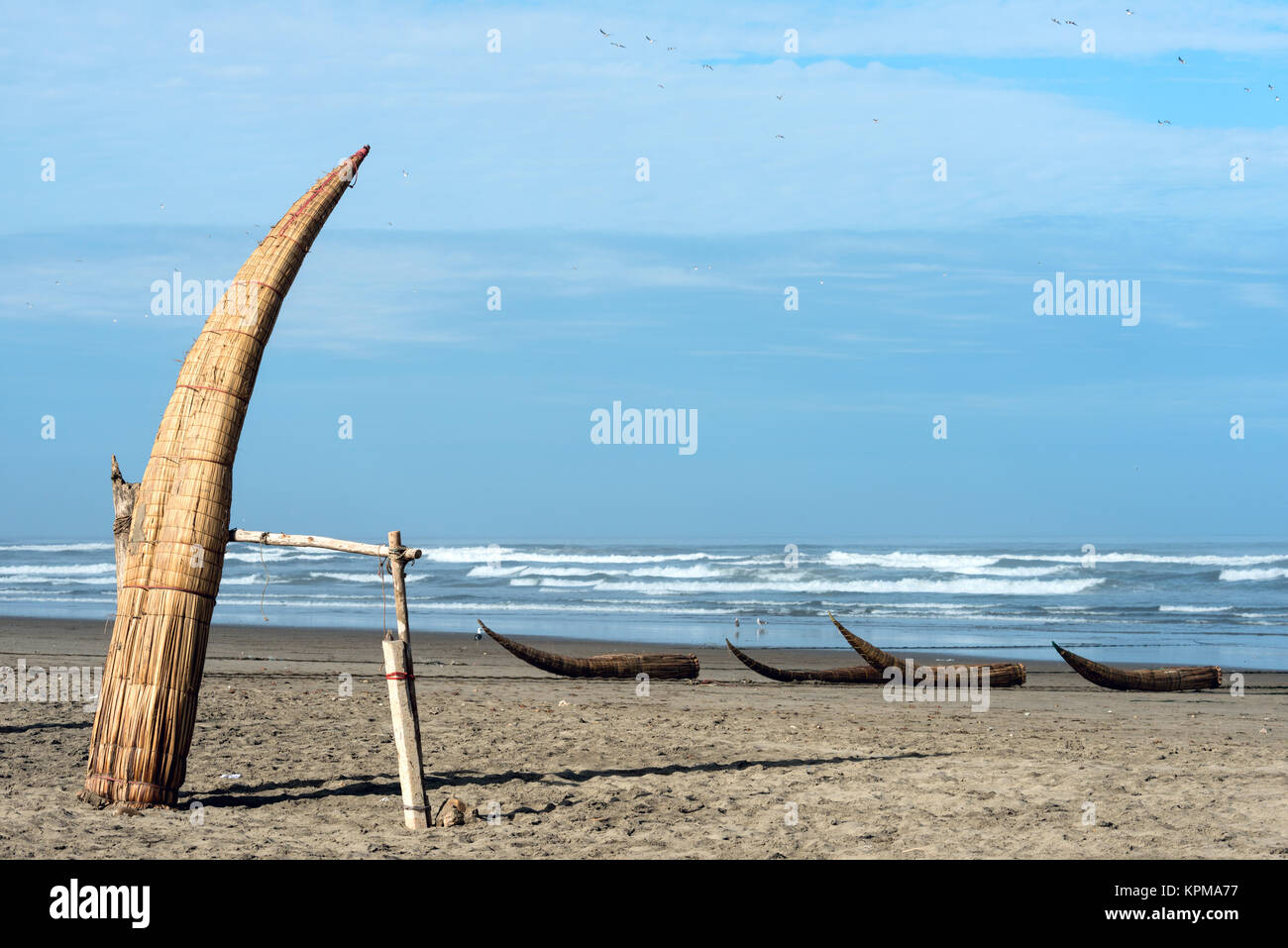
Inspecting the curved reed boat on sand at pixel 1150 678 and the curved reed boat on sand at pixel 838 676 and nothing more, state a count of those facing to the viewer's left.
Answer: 2

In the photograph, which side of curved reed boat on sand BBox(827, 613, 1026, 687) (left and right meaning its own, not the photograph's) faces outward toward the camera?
left

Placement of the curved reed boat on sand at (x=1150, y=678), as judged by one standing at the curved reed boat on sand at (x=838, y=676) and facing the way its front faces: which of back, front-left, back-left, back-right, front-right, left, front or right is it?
back

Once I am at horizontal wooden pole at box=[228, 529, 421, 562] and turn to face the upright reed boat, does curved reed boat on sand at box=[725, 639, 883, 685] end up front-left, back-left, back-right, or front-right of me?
back-right

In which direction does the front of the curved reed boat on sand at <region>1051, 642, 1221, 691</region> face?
to the viewer's left

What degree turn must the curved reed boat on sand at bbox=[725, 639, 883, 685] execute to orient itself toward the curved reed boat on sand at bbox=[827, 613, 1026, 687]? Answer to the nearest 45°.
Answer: approximately 180°

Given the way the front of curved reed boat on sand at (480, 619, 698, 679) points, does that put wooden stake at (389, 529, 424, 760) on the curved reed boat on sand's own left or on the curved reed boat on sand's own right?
on the curved reed boat on sand's own left

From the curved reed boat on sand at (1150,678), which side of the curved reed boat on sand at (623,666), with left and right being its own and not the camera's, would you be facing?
back

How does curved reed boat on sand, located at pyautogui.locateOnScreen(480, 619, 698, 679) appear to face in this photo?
to the viewer's left

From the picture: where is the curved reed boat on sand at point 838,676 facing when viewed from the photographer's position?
facing to the left of the viewer

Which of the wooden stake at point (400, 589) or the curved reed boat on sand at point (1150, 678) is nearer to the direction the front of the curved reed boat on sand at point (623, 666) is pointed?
the wooden stake
